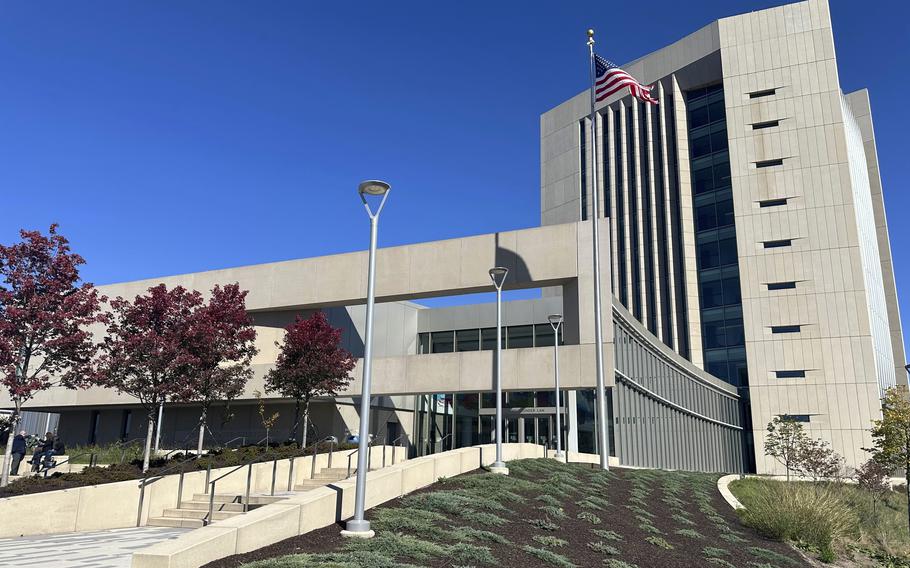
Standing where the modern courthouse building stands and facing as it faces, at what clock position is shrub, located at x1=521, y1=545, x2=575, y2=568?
The shrub is roughly at 11 o'clock from the modern courthouse building.

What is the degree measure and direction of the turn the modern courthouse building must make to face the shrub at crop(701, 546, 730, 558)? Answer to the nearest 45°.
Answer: approximately 45° to its left

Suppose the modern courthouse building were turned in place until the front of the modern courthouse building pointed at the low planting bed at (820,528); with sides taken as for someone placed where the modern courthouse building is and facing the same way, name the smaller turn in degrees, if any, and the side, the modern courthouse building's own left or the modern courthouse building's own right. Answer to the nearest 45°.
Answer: approximately 45° to the modern courthouse building's own left

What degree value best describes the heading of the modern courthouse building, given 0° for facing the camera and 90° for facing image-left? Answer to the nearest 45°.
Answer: approximately 45°

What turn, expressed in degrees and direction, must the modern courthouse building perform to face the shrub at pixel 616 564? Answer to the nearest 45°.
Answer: approximately 45° to its left
